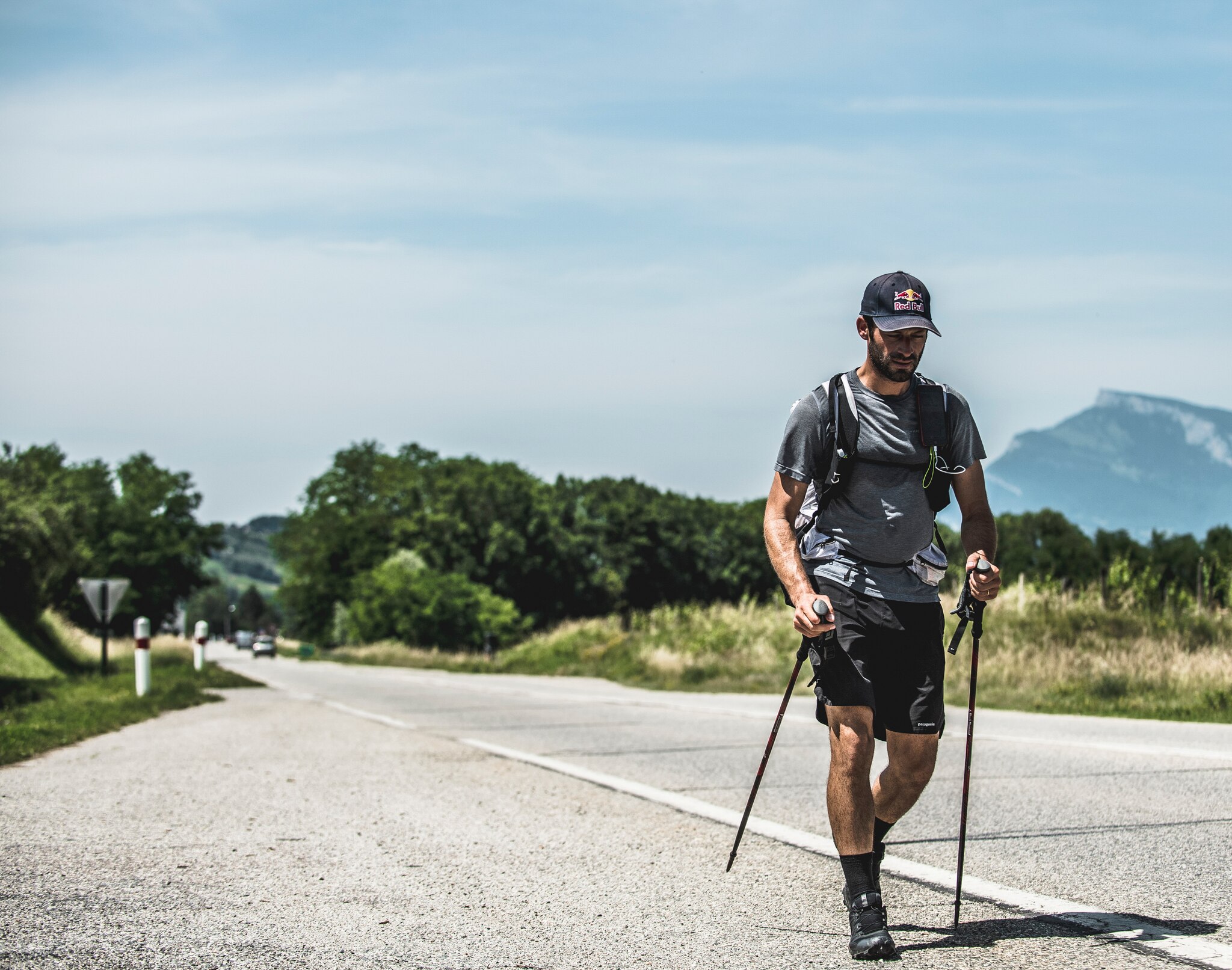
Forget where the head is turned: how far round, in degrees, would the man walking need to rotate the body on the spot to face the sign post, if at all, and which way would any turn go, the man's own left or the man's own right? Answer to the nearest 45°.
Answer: approximately 135° to the man's own right

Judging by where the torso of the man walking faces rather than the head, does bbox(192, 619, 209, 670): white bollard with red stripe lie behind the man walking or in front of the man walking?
behind

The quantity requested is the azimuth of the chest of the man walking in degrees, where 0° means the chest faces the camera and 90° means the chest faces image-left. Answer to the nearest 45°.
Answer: approximately 0°

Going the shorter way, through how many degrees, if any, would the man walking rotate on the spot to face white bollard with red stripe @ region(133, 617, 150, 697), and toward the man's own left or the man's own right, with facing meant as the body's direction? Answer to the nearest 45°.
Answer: approximately 135° to the man's own right
